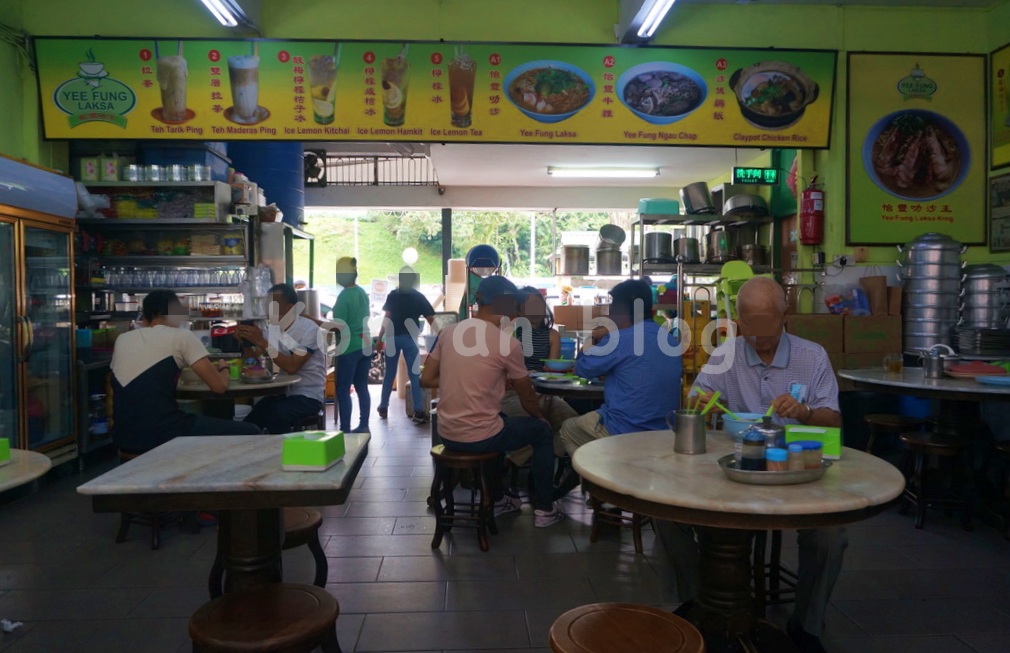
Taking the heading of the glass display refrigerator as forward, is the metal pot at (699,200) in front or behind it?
in front

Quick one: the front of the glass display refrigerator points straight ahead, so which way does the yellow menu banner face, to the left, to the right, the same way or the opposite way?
to the right

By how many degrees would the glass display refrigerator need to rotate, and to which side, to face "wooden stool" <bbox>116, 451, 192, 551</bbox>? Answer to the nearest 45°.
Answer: approximately 45° to its right

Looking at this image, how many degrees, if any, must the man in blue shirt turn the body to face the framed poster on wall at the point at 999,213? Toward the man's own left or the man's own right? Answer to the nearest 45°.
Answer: approximately 90° to the man's own right

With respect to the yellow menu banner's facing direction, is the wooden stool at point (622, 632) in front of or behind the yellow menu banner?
in front

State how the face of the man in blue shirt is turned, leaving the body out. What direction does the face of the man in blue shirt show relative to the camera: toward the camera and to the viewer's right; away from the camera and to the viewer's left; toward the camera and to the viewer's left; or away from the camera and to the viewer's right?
away from the camera and to the viewer's left

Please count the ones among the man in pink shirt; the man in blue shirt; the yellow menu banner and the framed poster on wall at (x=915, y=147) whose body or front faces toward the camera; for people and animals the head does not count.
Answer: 2

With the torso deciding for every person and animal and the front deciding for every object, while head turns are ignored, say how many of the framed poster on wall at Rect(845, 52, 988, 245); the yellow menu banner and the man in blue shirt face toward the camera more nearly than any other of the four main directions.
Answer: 2

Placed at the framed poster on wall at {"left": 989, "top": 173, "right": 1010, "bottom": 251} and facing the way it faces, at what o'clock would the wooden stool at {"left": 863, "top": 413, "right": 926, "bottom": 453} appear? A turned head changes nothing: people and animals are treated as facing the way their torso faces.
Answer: The wooden stool is roughly at 11 o'clock from the framed poster on wall.

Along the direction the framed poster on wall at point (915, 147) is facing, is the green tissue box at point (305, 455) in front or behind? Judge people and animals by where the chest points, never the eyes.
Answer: in front

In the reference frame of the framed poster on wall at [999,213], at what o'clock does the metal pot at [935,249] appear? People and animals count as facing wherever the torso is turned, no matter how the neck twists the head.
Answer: The metal pot is roughly at 12 o'clock from the framed poster on wall.

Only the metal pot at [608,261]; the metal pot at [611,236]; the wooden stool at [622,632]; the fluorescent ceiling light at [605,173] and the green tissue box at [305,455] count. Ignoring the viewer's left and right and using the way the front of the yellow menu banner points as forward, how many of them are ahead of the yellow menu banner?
2

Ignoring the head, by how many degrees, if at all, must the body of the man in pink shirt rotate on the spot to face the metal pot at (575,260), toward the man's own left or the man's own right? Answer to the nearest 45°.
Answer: approximately 45° to the man's own left
